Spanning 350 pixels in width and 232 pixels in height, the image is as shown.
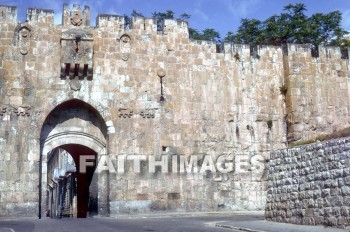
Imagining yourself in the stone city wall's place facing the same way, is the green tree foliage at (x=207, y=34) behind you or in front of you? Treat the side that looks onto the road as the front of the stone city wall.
behind

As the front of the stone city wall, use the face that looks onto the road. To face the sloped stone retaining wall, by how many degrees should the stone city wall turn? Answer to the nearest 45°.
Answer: approximately 45° to its left

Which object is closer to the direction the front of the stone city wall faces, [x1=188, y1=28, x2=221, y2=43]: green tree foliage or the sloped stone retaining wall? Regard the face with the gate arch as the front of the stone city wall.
the sloped stone retaining wall

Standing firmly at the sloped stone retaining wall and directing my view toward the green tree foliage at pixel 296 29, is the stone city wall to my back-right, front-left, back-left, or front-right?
front-left

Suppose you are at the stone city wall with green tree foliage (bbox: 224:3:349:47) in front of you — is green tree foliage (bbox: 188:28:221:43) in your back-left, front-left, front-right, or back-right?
front-left

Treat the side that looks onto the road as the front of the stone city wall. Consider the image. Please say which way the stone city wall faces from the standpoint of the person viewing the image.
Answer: facing the viewer

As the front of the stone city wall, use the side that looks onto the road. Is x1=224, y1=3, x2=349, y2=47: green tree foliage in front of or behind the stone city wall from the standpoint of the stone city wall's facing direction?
behind
